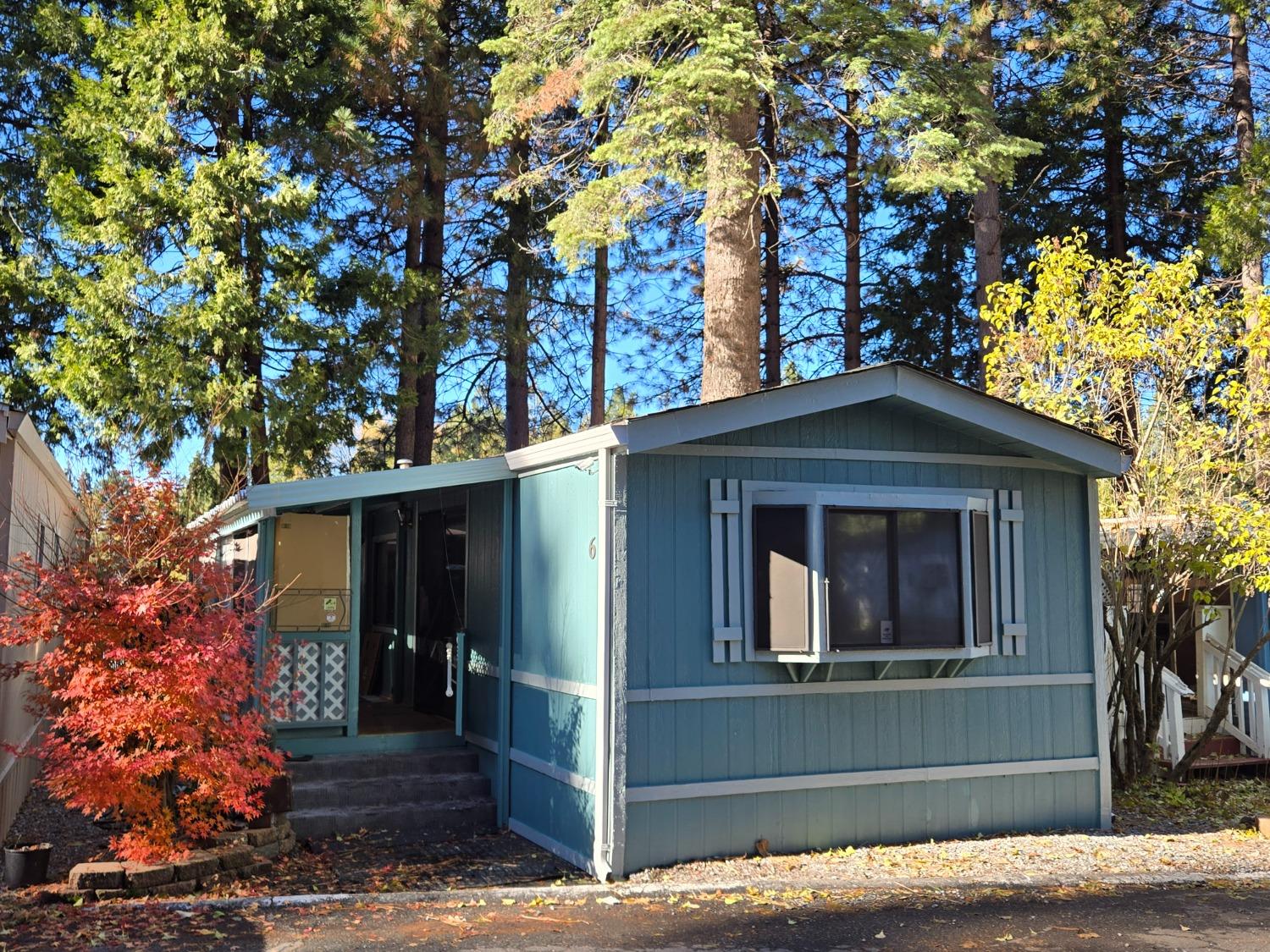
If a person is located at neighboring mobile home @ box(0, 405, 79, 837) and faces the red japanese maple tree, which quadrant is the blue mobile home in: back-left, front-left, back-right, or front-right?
front-left

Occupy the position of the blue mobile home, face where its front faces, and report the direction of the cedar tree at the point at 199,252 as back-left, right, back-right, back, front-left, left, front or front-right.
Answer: back-right

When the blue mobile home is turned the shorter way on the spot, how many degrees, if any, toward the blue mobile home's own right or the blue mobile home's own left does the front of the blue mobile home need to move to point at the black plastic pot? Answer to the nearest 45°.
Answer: approximately 90° to the blue mobile home's own right

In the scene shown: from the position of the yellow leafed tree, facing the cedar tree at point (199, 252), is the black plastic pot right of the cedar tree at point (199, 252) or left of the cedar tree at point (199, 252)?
left

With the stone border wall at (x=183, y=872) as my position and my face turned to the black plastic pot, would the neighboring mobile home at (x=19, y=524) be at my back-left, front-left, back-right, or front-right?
front-right

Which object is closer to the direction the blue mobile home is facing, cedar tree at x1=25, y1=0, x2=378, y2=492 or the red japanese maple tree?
the red japanese maple tree

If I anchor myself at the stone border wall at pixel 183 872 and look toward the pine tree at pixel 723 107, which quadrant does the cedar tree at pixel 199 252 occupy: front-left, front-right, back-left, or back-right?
front-left

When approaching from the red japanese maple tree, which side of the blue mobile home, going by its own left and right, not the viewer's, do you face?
right

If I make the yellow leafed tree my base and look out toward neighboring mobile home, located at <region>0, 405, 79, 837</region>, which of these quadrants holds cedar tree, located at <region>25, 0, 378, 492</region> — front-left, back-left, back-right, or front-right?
front-right

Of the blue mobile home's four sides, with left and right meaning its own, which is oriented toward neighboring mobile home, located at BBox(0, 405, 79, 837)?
right

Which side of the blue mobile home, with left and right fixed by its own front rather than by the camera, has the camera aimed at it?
front
